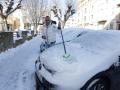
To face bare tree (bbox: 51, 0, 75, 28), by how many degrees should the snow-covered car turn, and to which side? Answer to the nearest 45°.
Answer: approximately 135° to its right

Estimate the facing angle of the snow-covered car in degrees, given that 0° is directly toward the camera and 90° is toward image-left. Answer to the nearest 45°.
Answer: approximately 45°

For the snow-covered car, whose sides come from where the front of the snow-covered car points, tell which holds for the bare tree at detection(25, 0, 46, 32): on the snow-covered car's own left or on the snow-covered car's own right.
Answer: on the snow-covered car's own right

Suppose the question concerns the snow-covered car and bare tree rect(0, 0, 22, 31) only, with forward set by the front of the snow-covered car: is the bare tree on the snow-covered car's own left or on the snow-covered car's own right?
on the snow-covered car's own right
